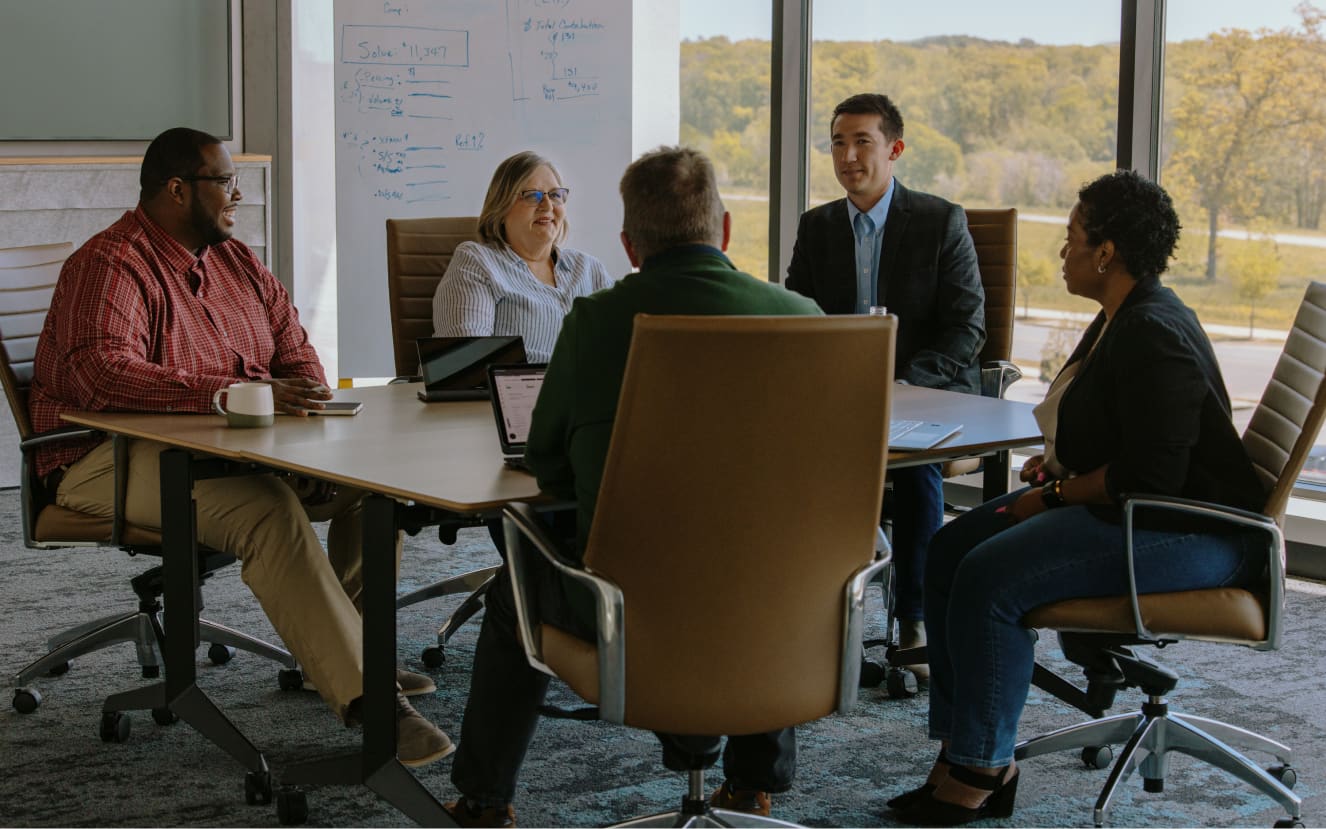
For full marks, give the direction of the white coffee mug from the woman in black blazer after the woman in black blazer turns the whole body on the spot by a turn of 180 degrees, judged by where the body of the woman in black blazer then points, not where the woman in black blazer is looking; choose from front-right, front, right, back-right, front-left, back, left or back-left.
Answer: back

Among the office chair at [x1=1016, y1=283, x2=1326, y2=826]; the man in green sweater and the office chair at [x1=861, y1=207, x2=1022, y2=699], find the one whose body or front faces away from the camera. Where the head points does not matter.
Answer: the man in green sweater

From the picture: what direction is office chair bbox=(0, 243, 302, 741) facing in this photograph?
to the viewer's right

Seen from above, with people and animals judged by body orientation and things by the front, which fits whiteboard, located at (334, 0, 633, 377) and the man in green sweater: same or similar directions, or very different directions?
very different directions

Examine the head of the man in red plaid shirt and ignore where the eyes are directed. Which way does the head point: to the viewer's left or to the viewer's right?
to the viewer's right

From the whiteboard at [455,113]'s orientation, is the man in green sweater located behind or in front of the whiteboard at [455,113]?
in front

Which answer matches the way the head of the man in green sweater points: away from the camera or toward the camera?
away from the camera

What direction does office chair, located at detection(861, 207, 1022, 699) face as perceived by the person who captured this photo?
facing the viewer and to the left of the viewer

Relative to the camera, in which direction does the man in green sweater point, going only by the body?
away from the camera

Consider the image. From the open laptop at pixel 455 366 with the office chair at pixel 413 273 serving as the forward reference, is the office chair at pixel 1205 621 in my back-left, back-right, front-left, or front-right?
back-right

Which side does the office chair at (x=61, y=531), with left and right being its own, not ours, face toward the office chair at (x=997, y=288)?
front

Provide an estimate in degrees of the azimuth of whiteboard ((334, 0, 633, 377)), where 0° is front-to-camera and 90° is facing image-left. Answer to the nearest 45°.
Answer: approximately 0°

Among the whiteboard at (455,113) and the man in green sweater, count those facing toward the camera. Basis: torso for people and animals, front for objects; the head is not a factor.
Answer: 1

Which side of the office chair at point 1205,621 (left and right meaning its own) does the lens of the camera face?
left

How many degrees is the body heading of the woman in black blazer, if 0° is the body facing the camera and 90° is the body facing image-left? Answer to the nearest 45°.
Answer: approximately 90°
